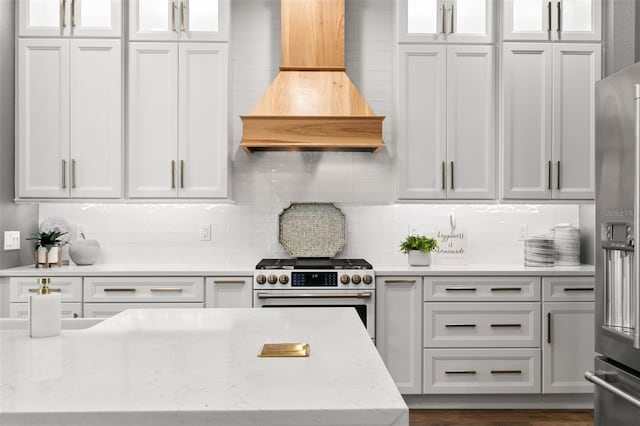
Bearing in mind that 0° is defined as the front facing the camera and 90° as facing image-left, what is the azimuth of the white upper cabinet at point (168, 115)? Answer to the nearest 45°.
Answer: approximately 0°

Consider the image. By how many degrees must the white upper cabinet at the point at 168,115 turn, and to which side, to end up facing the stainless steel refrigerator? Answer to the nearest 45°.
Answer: approximately 45° to its left

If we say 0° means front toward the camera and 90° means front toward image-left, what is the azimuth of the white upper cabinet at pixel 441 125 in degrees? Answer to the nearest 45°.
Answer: approximately 0°

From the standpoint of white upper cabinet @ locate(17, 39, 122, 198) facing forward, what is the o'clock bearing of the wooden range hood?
The wooden range hood is roughly at 10 o'clock from the white upper cabinet.

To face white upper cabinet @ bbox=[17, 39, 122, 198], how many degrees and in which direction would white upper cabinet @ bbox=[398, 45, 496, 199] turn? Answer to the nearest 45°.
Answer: approximately 90° to its right

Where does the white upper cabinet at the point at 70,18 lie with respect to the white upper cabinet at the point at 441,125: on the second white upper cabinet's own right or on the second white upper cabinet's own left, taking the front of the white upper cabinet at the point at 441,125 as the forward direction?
on the second white upper cabinet's own right

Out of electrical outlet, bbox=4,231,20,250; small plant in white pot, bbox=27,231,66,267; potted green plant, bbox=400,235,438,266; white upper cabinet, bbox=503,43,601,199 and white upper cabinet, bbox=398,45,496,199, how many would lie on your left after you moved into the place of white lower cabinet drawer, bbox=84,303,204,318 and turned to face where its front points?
3
